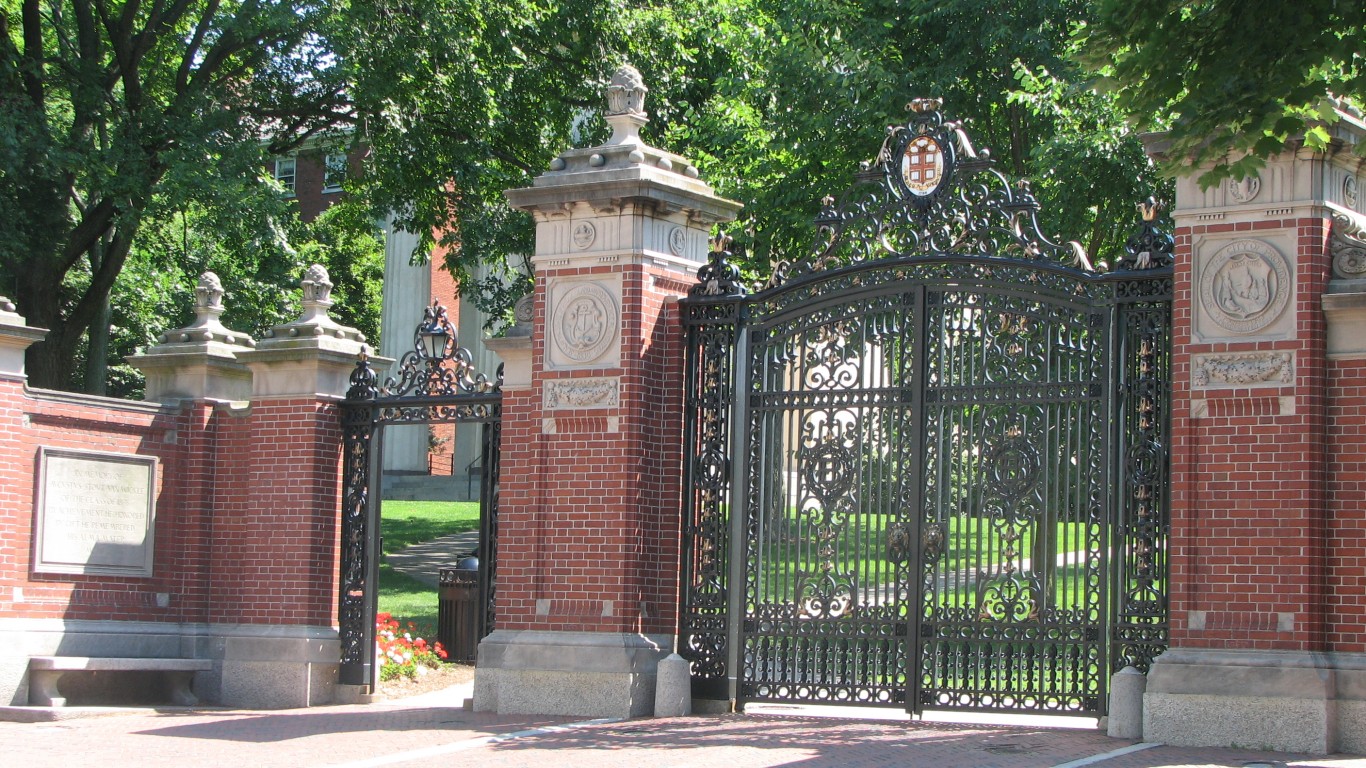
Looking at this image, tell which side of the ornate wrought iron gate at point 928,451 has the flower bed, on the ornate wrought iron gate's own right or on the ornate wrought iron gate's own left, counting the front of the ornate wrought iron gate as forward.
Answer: on the ornate wrought iron gate's own right

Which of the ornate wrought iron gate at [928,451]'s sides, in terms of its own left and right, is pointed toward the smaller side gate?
right

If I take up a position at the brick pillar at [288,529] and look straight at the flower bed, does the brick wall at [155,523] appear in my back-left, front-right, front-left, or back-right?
back-left

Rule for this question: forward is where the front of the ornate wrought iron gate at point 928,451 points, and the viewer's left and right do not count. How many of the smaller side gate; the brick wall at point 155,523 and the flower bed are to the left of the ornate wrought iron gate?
0

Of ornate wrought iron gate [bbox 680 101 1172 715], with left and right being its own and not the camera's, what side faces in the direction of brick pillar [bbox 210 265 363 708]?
right

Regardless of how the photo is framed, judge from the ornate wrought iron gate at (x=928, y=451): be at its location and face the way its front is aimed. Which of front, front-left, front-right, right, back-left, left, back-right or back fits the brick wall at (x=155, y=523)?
right

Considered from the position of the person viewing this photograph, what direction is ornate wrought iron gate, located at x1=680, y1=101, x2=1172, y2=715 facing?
facing the viewer

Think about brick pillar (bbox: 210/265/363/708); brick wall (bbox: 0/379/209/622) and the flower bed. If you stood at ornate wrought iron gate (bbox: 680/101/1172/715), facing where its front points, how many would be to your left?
0

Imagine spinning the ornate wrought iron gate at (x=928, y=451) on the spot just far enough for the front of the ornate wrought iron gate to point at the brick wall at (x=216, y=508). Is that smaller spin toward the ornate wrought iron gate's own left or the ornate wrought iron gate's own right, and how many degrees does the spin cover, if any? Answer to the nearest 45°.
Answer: approximately 90° to the ornate wrought iron gate's own right

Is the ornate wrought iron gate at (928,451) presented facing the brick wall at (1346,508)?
no

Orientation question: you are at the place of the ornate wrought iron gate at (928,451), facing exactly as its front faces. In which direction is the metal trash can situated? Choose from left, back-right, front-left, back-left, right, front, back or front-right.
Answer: back-right
